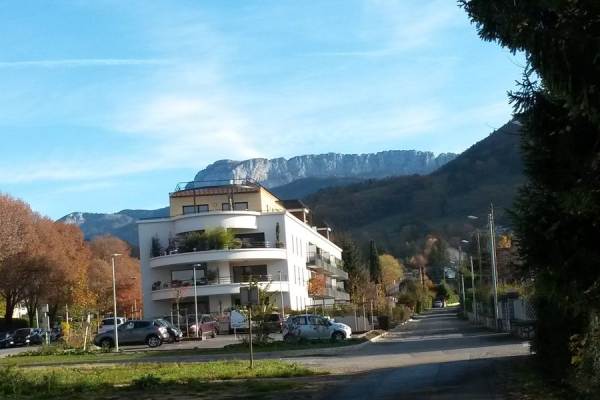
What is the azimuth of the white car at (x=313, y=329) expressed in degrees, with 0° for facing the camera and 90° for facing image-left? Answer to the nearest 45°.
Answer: approximately 270°

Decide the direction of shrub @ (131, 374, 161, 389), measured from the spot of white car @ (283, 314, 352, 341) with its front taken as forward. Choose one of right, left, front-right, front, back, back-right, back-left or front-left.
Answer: right
